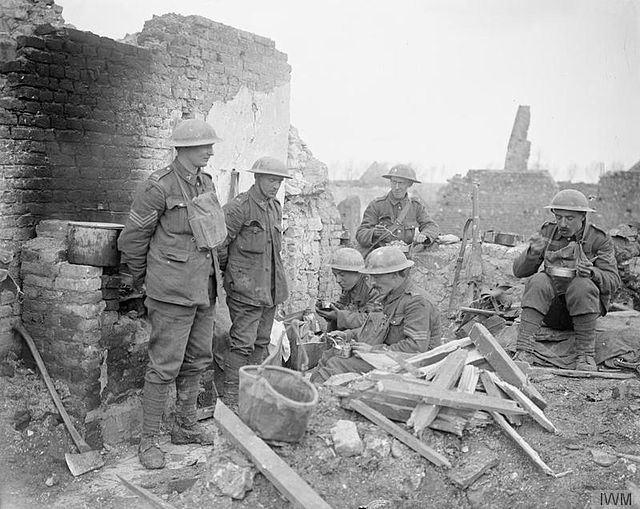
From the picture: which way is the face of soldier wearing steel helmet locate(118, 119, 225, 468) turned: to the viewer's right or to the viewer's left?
to the viewer's right

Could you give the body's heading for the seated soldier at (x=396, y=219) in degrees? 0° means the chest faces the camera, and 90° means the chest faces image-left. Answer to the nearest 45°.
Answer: approximately 0°

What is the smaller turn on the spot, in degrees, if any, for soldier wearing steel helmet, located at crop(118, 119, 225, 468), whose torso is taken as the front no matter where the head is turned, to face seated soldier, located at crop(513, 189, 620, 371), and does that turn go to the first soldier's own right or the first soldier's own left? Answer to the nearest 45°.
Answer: approximately 45° to the first soldier's own left

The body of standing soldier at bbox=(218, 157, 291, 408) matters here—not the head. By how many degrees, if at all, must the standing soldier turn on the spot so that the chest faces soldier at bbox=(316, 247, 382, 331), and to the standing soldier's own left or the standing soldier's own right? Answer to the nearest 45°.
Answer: approximately 90° to the standing soldier's own left

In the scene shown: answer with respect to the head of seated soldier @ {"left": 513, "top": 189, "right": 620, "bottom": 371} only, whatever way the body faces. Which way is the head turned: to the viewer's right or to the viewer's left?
to the viewer's left

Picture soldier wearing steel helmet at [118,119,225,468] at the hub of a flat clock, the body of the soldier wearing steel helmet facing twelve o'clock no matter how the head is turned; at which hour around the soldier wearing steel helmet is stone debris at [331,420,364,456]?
The stone debris is roughly at 12 o'clock from the soldier wearing steel helmet.

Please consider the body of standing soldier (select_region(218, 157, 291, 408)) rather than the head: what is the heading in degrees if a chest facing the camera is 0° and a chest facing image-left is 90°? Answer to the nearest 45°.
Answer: approximately 315°

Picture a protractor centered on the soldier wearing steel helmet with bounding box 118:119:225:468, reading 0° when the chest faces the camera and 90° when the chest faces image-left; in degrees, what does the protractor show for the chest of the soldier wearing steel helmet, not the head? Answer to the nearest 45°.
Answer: approximately 315°
